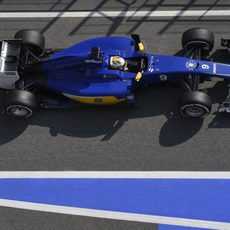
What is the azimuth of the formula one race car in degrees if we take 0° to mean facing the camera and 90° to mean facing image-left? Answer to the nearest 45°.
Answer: approximately 270°
